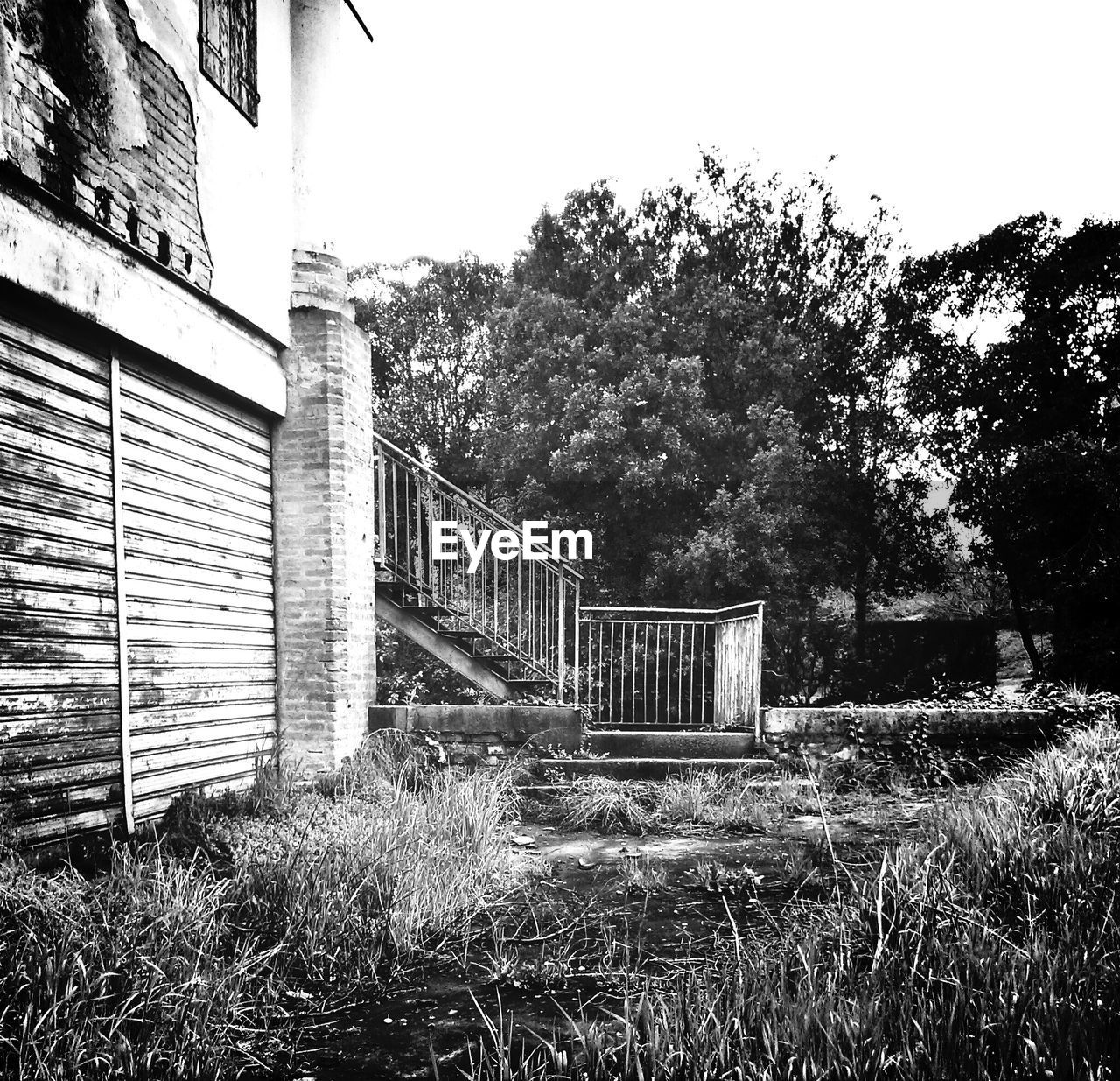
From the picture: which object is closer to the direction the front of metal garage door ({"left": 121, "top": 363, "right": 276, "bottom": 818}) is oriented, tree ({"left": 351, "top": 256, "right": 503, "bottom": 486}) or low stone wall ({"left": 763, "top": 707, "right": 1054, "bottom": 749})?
the low stone wall

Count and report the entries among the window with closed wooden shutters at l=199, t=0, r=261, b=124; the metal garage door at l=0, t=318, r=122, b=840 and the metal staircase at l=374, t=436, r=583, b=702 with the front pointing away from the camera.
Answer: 0

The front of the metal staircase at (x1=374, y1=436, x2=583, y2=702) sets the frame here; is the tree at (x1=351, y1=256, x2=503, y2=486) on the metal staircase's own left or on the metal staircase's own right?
on the metal staircase's own left

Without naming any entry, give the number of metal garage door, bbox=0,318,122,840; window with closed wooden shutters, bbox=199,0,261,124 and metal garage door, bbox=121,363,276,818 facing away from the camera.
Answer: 0

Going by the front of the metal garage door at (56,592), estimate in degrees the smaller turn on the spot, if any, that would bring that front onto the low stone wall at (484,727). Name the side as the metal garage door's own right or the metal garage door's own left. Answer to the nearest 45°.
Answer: approximately 90° to the metal garage door's own left

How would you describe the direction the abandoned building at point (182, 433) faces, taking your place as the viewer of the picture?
facing the viewer and to the right of the viewer

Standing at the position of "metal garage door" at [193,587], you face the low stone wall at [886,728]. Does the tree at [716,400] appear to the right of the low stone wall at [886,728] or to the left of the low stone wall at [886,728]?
left

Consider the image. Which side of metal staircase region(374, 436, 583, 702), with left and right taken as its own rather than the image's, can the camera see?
right

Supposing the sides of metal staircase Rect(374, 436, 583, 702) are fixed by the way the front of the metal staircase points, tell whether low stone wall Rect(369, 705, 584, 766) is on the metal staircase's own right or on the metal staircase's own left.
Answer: on the metal staircase's own right
